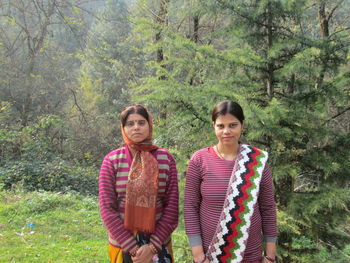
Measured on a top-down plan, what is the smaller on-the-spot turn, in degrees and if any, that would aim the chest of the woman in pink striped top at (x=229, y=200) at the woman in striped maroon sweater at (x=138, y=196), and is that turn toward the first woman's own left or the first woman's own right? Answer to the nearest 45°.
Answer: approximately 90° to the first woman's own right

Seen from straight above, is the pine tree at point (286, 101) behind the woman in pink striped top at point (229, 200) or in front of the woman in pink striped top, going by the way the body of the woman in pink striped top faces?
behind

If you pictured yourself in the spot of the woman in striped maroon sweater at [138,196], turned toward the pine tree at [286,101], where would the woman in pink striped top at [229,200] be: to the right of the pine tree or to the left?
right

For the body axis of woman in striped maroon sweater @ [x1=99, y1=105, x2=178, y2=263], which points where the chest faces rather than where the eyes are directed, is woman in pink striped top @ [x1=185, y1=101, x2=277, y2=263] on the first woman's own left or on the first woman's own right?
on the first woman's own left

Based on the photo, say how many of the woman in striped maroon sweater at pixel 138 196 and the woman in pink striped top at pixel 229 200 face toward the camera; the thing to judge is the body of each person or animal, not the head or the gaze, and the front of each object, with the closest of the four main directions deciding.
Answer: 2

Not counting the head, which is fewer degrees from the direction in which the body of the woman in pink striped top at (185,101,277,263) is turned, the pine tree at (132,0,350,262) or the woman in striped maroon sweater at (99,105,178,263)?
the woman in striped maroon sweater

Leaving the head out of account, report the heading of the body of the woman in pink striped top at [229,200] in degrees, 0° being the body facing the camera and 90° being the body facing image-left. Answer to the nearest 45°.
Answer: approximately 0°
